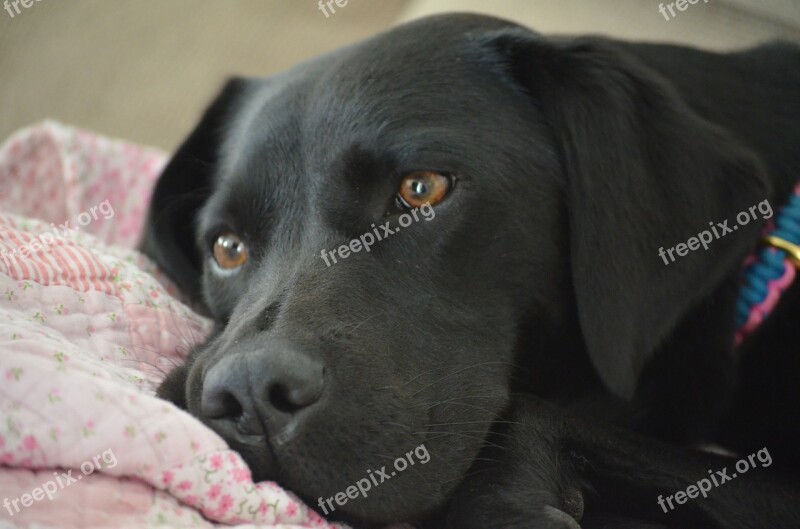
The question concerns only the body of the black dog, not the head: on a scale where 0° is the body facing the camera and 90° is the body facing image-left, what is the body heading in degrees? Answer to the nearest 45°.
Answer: approximately 45°
